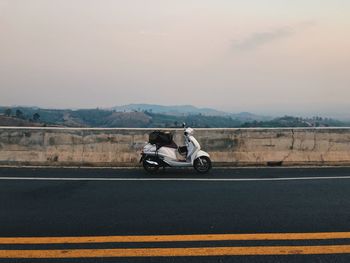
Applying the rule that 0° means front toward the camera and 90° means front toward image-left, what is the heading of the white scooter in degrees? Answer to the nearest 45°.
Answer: approximately 270°

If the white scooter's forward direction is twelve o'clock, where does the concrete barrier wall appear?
The concrete barrier wall is roughly at 8 o'clock from the white scooter.
